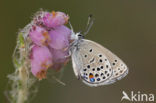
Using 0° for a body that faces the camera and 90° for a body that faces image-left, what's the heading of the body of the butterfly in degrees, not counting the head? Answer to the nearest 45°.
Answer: approximately 90°
